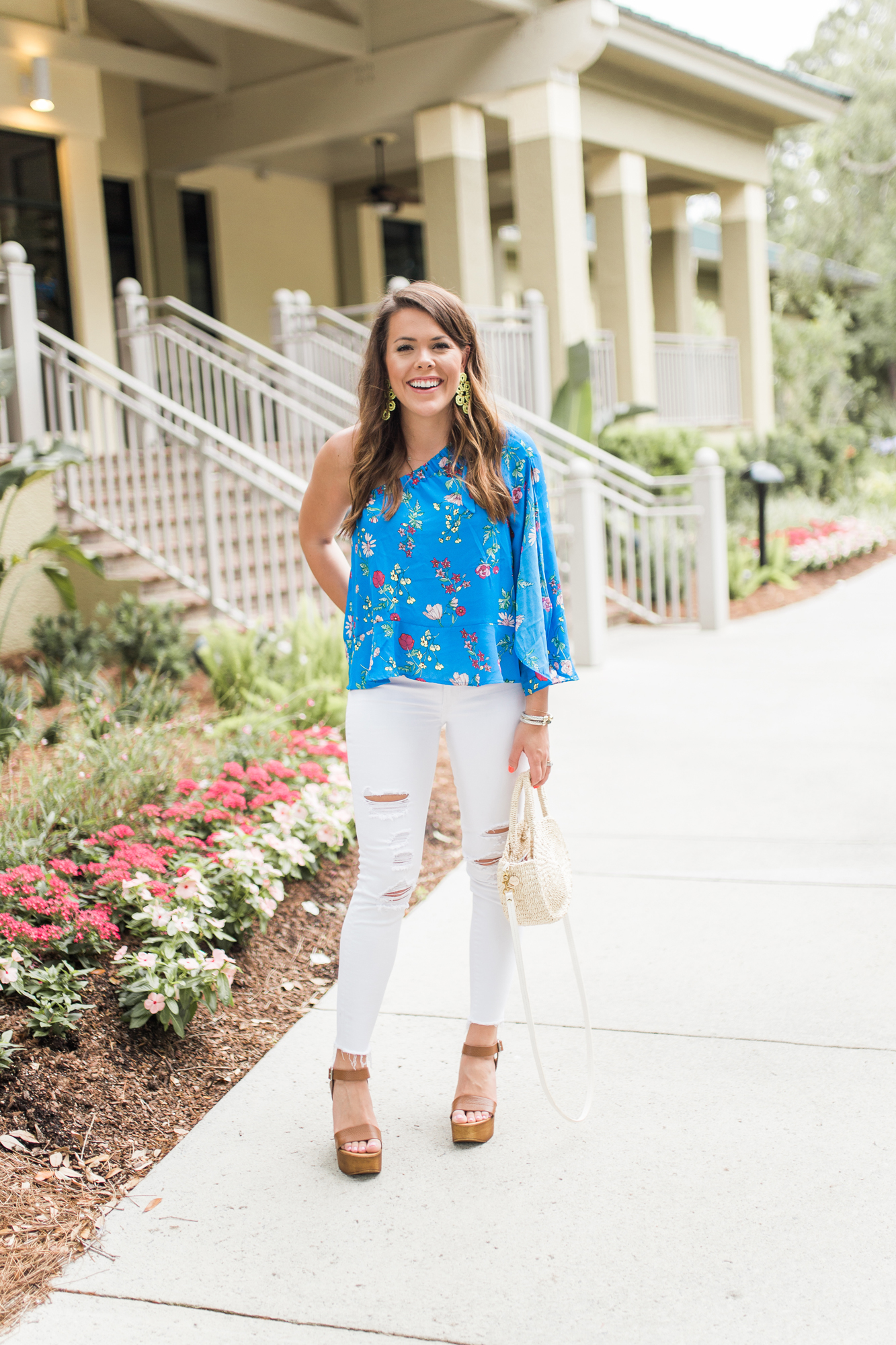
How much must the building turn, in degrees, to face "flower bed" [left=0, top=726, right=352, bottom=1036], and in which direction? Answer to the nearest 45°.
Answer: approximately 45° to its right

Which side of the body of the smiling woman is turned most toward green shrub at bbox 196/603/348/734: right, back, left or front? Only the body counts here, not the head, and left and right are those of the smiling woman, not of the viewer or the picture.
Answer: back

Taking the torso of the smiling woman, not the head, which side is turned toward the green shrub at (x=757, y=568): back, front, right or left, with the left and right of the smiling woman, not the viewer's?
back

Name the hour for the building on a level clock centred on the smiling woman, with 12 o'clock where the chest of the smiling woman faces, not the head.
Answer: The building is roughly at 6 o'clock from the smiling woman.

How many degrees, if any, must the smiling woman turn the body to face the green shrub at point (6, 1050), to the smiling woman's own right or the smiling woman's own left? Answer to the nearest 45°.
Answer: approximately 90° to the smiling woman's own right

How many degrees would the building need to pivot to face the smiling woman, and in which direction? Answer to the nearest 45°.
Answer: approximately 45° to its right

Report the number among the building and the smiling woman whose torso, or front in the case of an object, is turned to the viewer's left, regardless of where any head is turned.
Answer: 0

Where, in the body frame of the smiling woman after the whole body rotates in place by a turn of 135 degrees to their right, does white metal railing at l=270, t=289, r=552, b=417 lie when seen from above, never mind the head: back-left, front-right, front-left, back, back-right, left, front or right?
front-right

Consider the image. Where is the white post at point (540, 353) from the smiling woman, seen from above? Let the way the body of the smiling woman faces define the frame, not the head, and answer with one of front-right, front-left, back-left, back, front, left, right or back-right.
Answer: back

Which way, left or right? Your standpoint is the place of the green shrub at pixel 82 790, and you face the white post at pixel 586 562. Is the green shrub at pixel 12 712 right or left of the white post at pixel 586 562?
left
